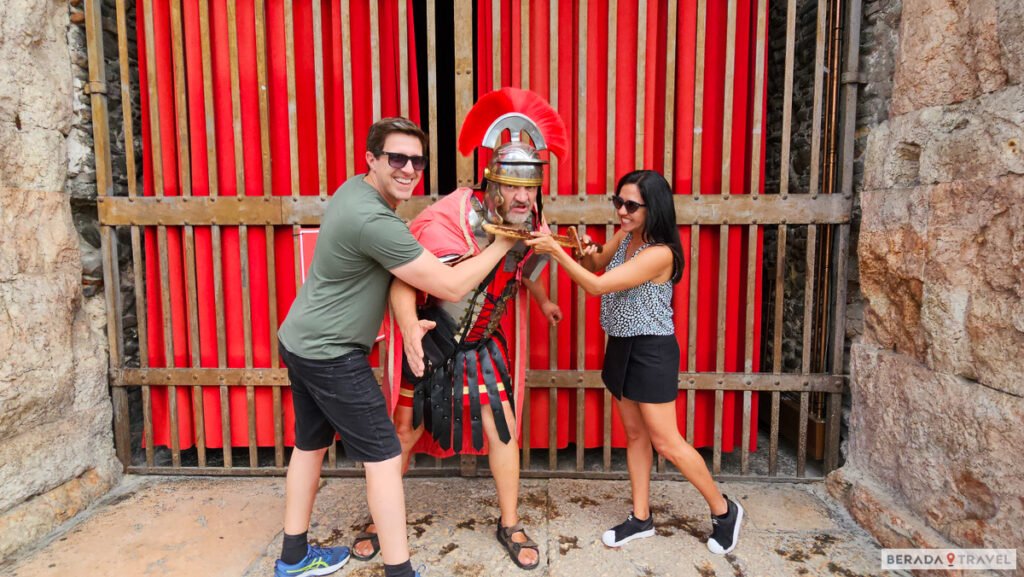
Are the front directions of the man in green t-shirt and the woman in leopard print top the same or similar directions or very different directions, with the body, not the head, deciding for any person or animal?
very different directions

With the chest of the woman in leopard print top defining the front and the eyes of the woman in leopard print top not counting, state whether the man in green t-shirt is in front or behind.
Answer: in front

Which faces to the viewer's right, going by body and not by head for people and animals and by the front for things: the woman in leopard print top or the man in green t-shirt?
the man in green t-shirt

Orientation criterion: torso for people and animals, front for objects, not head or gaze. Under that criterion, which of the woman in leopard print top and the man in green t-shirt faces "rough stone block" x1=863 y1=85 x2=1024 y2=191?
the man in green t-shirt

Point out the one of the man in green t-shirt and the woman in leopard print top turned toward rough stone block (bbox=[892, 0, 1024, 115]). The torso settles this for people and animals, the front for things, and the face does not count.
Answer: the man in green t-shirt

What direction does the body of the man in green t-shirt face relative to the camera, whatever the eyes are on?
to the viewer's right

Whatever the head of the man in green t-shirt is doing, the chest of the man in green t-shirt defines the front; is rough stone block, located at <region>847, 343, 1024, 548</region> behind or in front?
in front

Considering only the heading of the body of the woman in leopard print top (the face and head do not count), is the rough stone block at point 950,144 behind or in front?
behind

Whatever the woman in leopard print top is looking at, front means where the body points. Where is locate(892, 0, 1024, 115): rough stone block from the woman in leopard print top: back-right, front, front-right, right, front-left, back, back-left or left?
back-left

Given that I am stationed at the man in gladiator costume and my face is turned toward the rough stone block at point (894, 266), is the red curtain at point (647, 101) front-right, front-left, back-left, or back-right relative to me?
front-left

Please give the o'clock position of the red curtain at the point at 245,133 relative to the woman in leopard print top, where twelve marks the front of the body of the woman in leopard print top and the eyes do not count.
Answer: The red curtain is roughly at 2 o'clock from the woman in leopard print top.

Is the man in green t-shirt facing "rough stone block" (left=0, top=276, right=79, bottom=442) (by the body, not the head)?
no

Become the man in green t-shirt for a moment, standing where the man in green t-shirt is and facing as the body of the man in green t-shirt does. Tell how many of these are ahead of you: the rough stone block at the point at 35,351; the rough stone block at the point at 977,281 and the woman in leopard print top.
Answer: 2

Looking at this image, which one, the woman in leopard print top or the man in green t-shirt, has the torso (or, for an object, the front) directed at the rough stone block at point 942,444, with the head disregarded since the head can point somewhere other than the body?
the man in green t-shirt

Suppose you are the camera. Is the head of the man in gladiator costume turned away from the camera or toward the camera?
toward the camera

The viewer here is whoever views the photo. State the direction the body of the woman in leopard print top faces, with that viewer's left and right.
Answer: facing the viewer and to the left of the viewer

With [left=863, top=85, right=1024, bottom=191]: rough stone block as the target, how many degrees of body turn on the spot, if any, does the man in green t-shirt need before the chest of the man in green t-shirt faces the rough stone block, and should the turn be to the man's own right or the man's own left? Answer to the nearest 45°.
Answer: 0° — they already face it

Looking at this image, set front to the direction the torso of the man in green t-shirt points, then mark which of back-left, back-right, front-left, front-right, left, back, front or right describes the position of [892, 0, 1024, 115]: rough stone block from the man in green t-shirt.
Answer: front

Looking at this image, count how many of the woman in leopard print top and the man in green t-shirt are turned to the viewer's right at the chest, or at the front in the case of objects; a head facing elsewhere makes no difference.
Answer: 1
